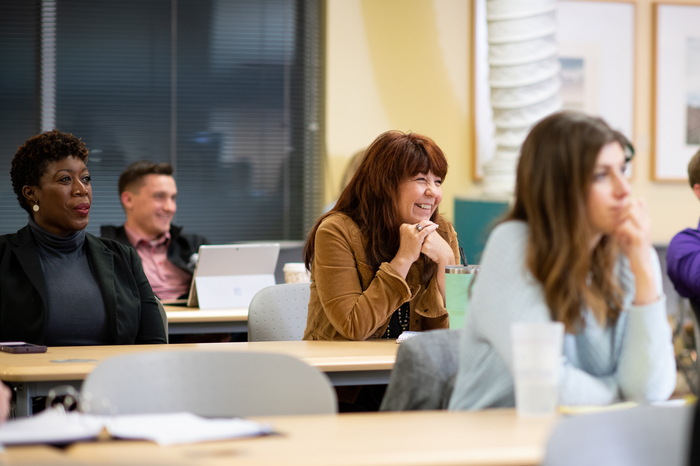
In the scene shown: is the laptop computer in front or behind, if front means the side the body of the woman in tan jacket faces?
behind

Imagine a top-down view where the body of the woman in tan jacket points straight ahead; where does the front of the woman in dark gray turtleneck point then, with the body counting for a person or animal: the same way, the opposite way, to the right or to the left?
the same way

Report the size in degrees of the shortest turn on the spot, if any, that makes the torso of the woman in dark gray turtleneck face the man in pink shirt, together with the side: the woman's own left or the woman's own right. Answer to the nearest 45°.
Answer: approximately 135° to the woman's own left

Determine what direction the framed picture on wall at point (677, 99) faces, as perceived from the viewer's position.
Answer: facing the viewer

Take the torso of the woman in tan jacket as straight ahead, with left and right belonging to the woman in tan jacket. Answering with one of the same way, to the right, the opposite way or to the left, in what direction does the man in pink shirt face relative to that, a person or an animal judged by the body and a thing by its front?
the same way

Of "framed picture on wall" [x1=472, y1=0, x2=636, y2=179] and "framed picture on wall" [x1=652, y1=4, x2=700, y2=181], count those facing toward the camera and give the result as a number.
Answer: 2

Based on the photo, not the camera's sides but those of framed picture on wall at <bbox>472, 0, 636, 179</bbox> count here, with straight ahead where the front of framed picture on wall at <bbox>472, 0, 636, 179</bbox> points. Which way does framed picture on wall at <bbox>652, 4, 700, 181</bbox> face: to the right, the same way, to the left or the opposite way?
the same way

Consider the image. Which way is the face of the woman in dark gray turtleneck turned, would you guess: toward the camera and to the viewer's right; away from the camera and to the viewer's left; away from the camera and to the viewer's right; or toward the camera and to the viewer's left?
toward the camera and to the viewer's right

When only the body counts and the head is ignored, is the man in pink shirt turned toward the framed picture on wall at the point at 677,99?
no

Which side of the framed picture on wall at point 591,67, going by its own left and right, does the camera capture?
front

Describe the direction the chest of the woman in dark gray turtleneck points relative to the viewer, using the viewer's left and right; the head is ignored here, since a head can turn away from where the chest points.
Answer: facing the viewer and to the right of the viewer
